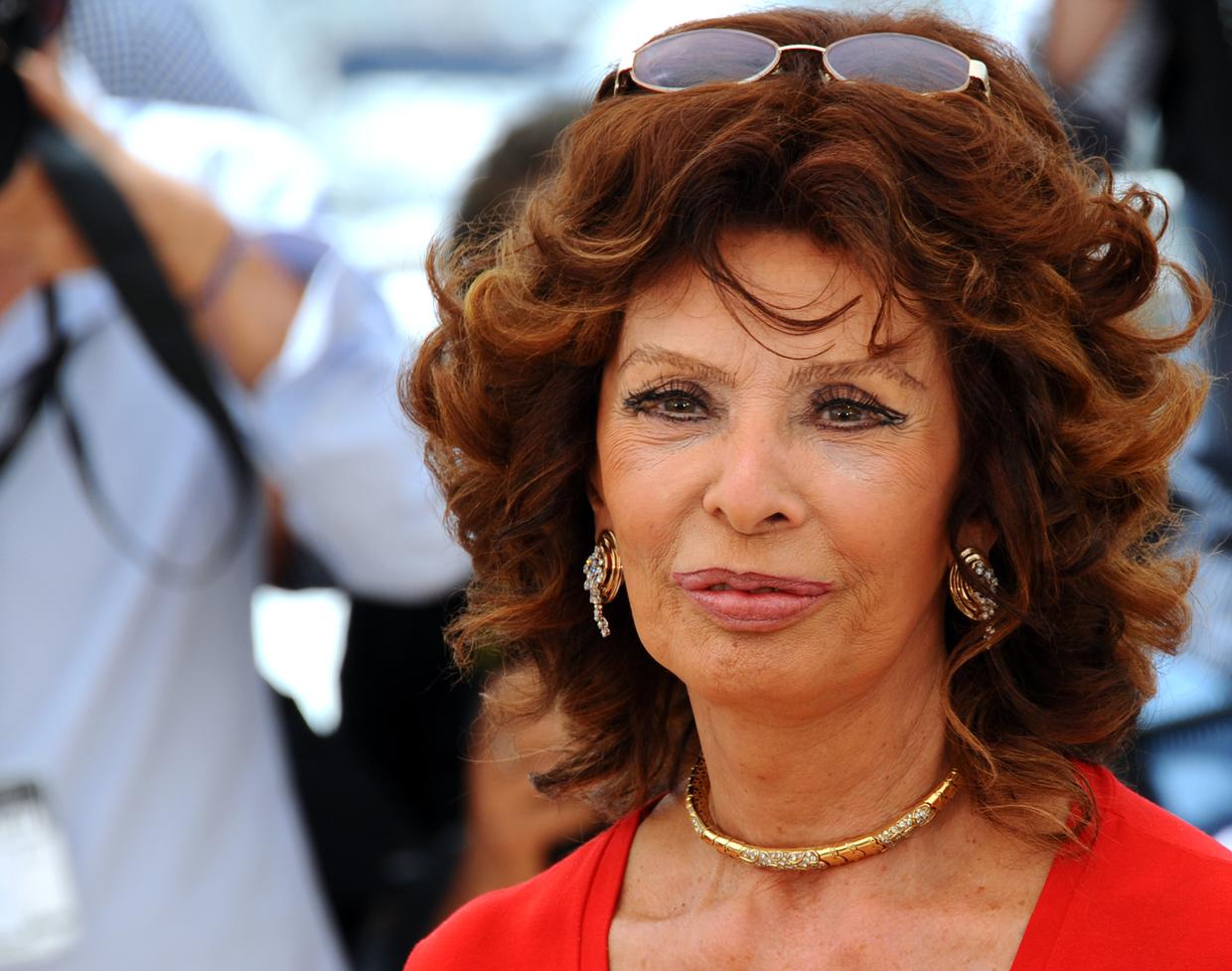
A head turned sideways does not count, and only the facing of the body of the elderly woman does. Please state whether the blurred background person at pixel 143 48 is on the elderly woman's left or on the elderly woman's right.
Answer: on the elderly woman's right

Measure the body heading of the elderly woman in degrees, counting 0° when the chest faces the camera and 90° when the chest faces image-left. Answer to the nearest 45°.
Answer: approximately 0°

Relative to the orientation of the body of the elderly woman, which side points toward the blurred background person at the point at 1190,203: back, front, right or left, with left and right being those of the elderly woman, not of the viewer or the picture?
back
